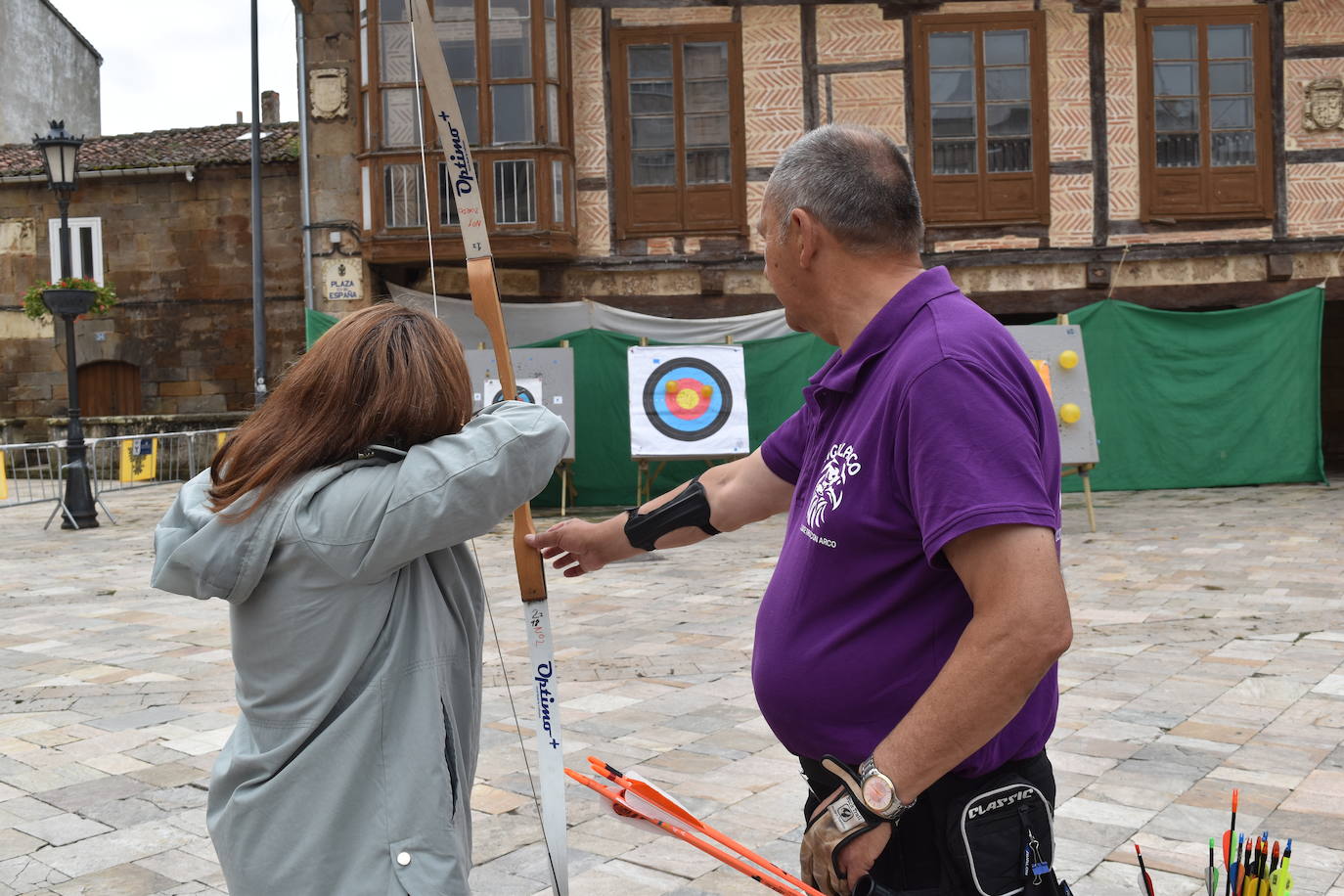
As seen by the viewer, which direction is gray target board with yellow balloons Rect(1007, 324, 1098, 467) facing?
toward the camera

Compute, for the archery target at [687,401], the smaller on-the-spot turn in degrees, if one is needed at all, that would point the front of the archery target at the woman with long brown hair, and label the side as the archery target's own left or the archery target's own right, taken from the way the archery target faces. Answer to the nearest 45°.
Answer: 0° — it already faces them

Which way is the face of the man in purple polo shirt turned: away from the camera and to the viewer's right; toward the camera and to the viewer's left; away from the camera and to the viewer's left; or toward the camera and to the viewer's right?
away from the camera and to the viewer's left

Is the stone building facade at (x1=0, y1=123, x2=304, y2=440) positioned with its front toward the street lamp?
yes

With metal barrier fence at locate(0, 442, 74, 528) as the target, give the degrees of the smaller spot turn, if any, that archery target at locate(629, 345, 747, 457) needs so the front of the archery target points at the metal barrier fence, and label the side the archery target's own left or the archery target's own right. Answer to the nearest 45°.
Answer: approximately 135° to the archery target's own right

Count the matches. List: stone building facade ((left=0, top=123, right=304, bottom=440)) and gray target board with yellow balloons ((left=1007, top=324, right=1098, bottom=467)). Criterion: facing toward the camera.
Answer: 2

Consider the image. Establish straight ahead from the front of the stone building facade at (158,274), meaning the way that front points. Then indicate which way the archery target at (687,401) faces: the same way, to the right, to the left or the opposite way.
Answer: the same way

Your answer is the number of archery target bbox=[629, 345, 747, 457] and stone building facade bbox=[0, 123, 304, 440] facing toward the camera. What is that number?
2

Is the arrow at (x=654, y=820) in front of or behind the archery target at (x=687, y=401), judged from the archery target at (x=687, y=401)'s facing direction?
in front

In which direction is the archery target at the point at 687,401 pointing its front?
toward the camera

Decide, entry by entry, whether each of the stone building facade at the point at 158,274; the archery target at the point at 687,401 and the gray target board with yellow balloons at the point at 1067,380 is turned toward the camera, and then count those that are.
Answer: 3

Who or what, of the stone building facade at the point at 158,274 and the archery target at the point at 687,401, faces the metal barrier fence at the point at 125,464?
the stone building facade

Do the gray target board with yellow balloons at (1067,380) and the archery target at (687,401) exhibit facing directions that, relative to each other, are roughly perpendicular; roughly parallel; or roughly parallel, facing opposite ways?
roughly parallel
